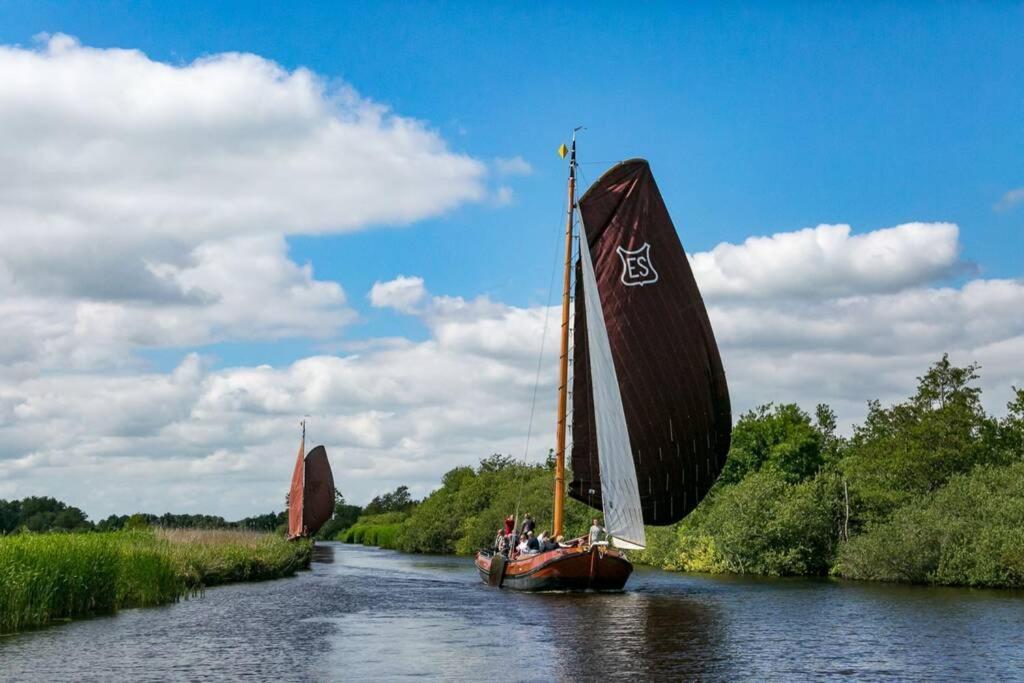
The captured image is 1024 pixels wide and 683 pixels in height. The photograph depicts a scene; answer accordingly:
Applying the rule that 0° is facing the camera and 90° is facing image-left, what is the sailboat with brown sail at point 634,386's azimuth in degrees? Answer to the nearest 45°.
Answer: approximately 315°
